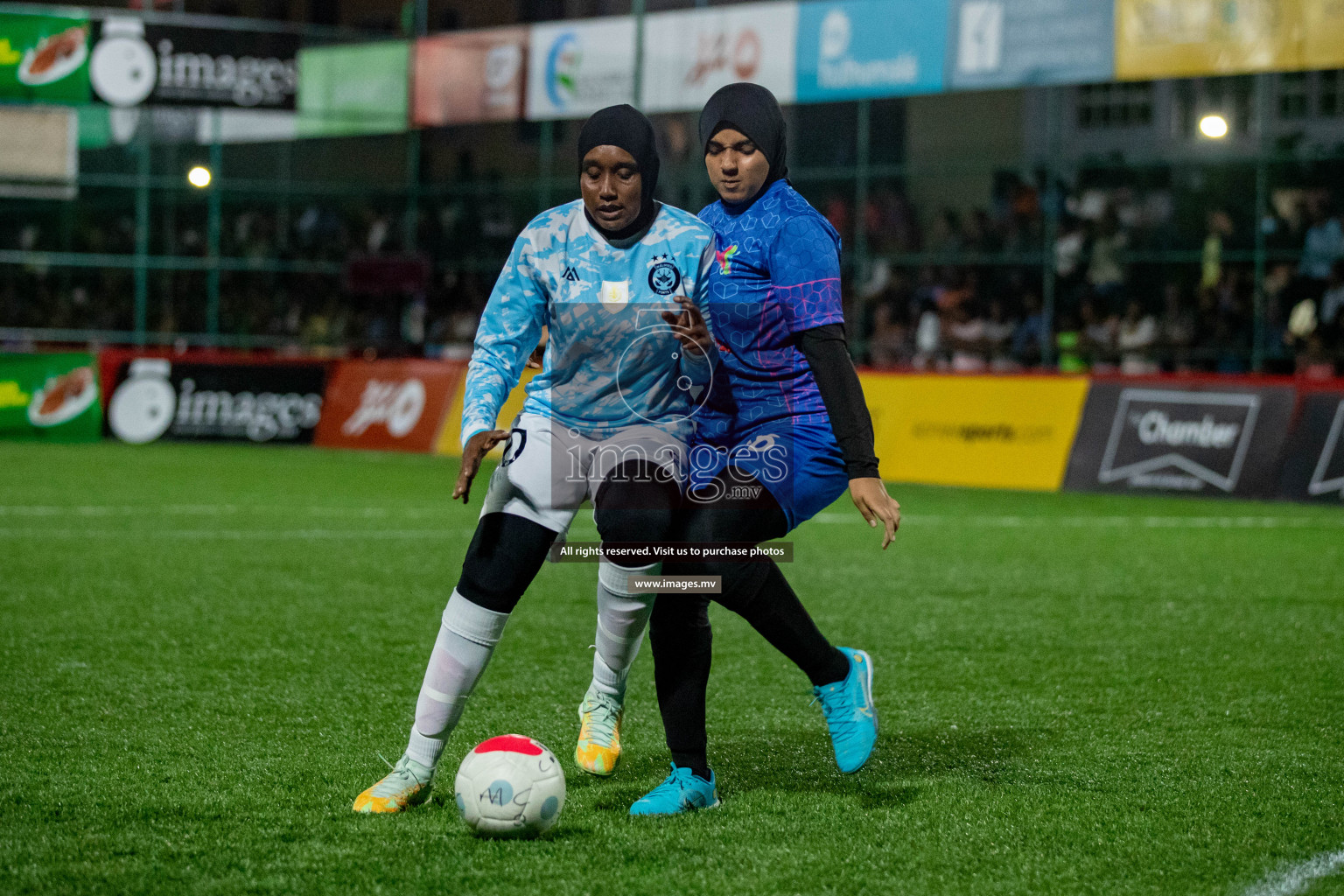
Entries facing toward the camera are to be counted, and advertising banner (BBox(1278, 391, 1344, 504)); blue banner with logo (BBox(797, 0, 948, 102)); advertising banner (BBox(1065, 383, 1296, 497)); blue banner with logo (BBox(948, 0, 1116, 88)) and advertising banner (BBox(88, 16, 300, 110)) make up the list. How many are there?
5

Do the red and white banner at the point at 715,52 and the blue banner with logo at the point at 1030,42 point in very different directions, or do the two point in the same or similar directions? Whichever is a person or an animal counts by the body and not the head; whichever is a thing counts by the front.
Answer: same or similar directions

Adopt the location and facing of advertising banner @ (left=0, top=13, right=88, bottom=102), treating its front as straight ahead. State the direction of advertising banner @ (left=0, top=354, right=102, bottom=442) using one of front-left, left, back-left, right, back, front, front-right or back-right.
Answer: front

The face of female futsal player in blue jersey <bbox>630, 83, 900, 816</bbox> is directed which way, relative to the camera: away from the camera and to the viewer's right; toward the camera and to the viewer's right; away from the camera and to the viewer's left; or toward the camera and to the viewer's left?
toward the camera and to the viewer's left

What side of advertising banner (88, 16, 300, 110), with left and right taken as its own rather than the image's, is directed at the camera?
front

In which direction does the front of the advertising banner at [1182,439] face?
toward the camera

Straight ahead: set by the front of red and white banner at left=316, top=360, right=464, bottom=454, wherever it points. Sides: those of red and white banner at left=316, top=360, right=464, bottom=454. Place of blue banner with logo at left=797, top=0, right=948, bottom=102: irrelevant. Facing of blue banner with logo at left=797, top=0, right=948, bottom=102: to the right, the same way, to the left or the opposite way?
the same way

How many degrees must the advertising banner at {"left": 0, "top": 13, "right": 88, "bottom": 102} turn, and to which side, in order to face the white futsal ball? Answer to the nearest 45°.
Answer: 0° — it already faces it

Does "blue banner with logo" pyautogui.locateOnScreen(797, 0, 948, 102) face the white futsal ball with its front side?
yes

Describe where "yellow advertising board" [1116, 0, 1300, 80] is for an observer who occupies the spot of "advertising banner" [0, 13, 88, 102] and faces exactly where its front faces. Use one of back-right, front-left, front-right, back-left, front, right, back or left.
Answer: front-left

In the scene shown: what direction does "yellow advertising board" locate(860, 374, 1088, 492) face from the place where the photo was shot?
facing the viewer

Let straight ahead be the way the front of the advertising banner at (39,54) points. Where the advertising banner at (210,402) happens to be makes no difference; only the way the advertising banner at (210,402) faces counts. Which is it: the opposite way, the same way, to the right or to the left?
the same way
